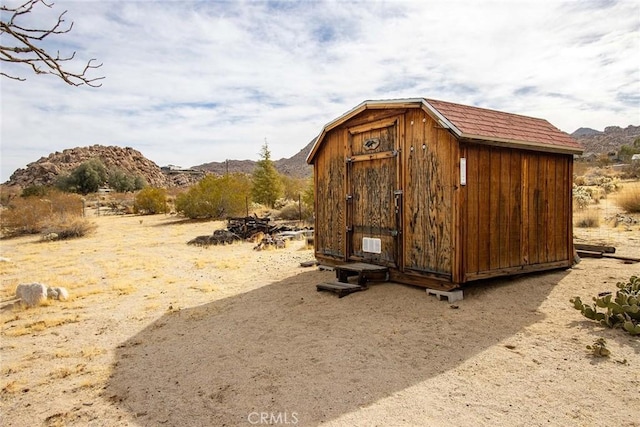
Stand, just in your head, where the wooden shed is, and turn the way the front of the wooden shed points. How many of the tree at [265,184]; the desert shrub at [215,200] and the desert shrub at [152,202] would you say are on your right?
3

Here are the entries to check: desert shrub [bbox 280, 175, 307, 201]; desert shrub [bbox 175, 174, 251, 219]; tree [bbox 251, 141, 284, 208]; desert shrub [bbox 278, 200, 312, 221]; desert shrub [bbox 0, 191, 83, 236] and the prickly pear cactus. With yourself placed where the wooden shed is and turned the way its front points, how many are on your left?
1

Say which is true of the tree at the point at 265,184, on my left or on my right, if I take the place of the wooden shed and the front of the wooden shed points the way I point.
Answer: on my right

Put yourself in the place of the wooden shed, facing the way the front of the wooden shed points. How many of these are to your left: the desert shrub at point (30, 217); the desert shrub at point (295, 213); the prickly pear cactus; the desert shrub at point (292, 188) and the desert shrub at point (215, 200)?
1

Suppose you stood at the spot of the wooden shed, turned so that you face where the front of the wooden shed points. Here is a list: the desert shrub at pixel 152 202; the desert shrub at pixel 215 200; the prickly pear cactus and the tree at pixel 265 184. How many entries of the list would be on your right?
3

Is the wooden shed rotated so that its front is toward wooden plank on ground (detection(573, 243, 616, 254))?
no

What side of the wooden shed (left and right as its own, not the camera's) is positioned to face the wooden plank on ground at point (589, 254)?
back

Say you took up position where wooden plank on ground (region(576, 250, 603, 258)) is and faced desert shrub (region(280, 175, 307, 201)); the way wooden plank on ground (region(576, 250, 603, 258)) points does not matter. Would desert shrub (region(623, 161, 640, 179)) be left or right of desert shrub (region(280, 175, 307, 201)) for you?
right

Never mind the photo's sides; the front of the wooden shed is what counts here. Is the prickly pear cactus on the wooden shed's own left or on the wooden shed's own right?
on the wooden shed's own left

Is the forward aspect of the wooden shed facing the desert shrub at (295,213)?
no

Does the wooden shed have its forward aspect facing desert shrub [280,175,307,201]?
no

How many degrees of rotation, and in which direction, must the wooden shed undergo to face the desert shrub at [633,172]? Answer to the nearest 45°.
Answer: approximately 180°

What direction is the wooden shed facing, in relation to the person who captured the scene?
facing the viewer and to the left of the viewer

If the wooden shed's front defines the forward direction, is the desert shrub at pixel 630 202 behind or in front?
behind

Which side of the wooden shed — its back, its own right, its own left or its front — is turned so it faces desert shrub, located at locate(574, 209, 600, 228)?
back

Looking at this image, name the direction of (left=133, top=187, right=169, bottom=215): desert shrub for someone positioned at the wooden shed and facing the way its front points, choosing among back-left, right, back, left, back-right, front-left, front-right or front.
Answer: right
